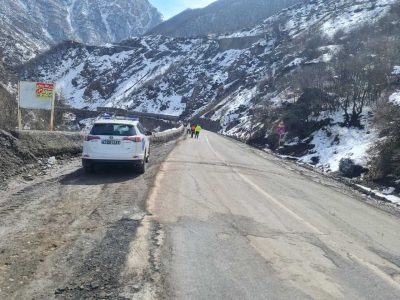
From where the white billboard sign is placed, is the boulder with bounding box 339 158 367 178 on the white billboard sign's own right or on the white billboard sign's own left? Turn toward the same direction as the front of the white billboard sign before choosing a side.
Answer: on the white billboard sign's own left

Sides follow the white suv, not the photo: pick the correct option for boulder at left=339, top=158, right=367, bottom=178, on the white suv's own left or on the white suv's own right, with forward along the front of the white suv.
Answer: on the white suv's own right

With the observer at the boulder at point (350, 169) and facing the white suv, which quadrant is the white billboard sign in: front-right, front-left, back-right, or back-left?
front-right

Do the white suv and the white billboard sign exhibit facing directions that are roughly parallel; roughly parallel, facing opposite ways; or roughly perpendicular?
roughly parallel, facing opposite ways

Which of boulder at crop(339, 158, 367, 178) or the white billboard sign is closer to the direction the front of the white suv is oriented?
the white billboard sign

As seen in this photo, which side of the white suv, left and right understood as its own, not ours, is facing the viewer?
back

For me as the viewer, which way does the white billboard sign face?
facing the viewer

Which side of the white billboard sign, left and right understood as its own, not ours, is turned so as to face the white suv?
front

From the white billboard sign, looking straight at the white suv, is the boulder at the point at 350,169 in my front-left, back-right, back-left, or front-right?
front-left

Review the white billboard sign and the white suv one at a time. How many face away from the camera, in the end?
1

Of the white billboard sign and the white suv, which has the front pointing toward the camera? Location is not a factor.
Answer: the white billboard sign

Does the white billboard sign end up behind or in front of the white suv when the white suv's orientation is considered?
in front

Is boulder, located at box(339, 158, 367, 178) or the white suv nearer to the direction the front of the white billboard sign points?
the white suv
